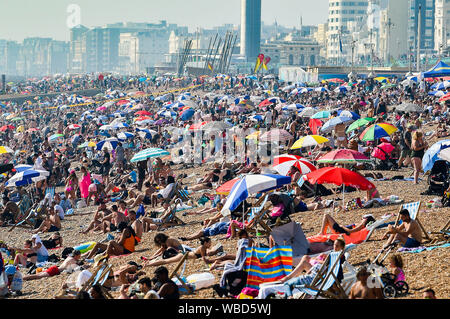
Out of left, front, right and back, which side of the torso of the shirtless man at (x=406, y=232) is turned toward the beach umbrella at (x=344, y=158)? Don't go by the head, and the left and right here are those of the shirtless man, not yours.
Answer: right

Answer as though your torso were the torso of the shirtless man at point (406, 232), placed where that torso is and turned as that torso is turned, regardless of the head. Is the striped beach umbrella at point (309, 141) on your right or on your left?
on your right

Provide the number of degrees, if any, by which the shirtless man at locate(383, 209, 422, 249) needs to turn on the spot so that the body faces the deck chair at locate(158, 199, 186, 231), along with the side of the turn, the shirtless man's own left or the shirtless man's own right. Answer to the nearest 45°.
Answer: approximately 45° to the shirtless man's own right

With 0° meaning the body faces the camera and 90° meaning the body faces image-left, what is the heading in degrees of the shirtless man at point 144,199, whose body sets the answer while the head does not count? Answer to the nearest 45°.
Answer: approximately 90°

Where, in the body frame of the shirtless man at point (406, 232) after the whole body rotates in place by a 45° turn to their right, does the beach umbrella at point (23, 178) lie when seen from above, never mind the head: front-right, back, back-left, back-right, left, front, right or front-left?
front

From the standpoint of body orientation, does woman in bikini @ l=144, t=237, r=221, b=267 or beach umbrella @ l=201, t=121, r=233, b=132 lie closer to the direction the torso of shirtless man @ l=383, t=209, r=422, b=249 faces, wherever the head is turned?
the woman in bikini

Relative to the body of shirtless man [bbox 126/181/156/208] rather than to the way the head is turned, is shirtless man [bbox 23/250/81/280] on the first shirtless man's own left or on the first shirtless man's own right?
on the first shirtless man's own left

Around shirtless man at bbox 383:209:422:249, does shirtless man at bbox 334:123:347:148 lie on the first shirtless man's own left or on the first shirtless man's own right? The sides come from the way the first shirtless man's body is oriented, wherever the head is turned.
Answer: on the first shirtless man's own right

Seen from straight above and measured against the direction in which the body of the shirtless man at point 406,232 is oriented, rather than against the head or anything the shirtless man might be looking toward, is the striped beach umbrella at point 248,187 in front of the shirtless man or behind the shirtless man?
in front

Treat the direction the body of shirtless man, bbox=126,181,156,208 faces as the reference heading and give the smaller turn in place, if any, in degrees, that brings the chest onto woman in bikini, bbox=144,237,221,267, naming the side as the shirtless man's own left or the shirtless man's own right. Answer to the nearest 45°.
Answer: approximately 90° to the shirtless man's own left

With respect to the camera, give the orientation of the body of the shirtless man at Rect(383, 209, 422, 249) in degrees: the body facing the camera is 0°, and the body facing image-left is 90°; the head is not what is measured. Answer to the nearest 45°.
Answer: approximately 90°

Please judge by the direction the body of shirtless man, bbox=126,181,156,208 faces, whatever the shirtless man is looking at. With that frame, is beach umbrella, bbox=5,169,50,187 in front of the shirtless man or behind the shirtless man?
in front
